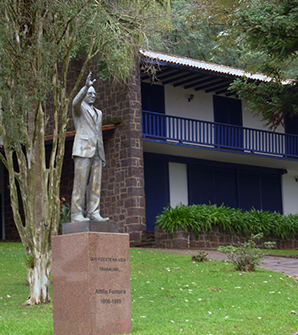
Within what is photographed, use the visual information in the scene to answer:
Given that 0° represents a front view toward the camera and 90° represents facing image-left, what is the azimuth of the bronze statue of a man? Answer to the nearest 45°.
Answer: approximately 315°

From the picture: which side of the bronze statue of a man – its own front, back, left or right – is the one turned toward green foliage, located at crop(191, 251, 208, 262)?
left
